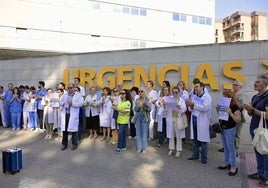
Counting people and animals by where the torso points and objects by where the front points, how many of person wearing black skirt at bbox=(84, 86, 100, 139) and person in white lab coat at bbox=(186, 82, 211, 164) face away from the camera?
0

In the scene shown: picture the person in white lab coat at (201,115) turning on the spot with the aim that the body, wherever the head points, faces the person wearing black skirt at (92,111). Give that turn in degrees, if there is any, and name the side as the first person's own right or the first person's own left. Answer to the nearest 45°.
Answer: approximately 90° to the first person's own right

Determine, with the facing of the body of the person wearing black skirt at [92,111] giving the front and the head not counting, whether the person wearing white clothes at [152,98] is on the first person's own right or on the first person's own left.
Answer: on the first person's own left

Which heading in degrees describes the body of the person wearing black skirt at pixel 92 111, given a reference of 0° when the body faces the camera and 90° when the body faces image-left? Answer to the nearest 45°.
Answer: approximately 0°

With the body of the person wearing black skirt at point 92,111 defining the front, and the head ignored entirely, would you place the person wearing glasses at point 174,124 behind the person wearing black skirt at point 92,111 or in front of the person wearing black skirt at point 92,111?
in front

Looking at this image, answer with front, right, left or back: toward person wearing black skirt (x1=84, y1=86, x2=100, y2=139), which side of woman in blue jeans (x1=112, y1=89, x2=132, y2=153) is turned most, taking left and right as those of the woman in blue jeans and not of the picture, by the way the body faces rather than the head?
right

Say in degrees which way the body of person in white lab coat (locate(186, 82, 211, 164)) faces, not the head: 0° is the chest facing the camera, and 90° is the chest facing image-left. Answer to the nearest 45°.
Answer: approximately 45°

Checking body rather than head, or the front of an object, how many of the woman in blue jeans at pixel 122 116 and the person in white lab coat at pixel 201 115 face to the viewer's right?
0

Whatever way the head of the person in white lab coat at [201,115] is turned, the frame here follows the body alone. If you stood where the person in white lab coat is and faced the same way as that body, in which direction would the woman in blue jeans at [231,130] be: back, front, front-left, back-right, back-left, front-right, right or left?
left

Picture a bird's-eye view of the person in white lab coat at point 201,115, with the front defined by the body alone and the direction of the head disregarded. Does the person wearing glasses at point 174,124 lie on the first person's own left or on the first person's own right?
on the first person's own right

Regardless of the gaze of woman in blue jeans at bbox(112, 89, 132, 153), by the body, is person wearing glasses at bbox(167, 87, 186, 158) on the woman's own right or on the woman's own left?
on the woman's own left

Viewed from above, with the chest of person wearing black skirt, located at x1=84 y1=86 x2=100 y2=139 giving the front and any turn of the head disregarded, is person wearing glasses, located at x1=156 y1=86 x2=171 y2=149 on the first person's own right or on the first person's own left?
on the first person's own left

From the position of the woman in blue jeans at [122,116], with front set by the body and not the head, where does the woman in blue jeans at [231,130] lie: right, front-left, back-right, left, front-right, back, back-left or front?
left
